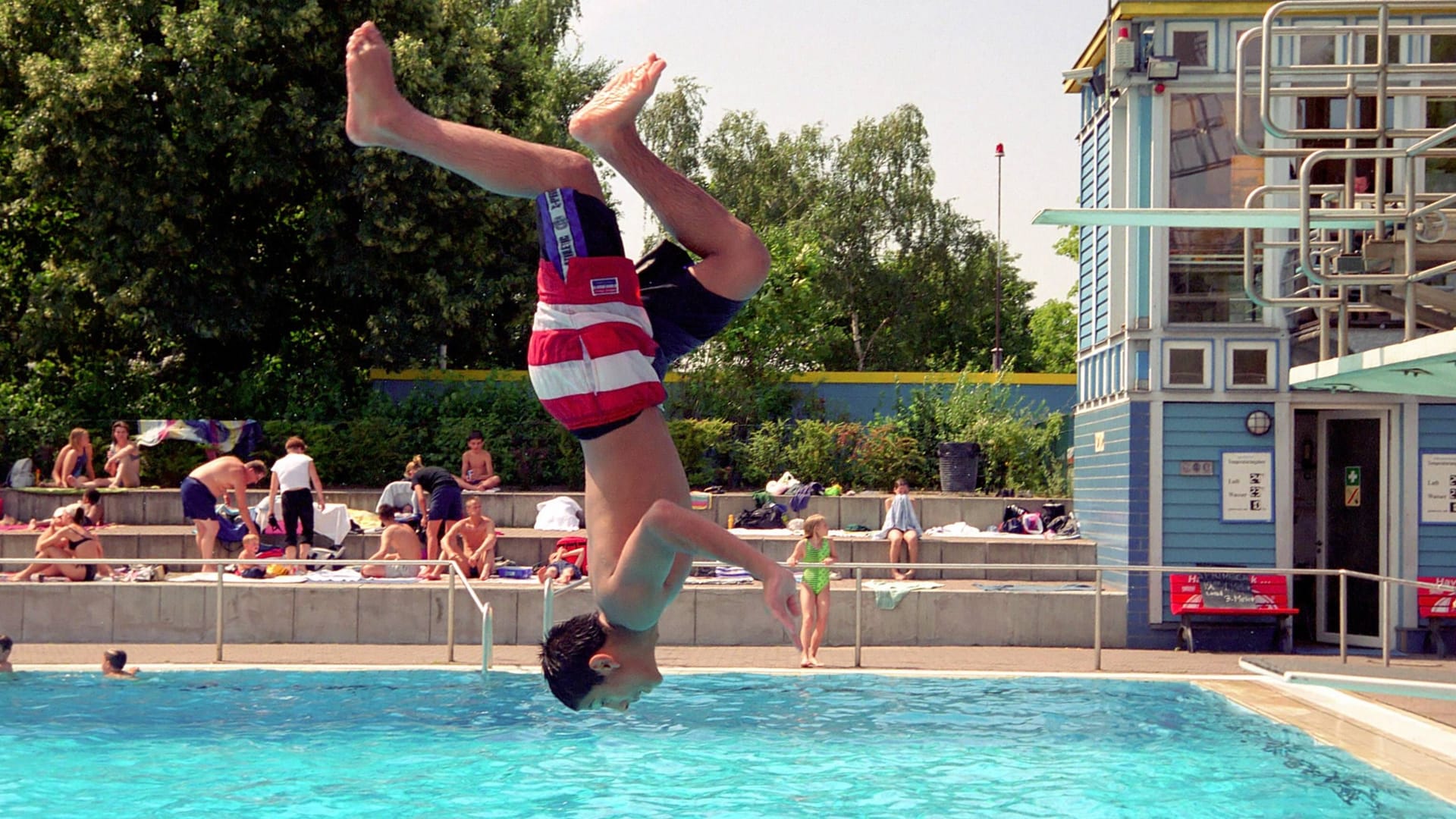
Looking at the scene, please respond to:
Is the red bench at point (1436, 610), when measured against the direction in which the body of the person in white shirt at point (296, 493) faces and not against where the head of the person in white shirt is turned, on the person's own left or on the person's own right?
on the person's own right

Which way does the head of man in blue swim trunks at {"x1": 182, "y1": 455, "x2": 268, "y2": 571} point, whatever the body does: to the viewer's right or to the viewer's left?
to the viewer's right

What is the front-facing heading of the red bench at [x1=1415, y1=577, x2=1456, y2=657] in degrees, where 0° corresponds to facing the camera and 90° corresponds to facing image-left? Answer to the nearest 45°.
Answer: approximately 0°

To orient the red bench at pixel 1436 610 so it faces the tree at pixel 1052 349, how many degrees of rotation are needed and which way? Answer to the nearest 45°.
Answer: approximately 180°

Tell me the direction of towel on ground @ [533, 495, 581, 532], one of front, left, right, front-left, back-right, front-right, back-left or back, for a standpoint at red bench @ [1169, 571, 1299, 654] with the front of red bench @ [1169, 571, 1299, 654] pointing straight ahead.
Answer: right

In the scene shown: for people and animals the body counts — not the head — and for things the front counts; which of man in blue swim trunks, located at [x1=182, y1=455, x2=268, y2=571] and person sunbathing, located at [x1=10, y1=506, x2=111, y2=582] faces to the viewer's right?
the man in blue swim trunks

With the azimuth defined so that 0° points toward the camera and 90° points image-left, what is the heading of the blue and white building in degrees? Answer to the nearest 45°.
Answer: approximately 0°

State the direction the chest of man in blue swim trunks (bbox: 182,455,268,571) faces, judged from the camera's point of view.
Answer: to the viewer's right

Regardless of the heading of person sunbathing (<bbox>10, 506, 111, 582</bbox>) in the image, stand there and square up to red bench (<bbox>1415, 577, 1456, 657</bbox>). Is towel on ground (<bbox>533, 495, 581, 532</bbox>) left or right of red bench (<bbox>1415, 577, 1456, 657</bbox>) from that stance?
left
